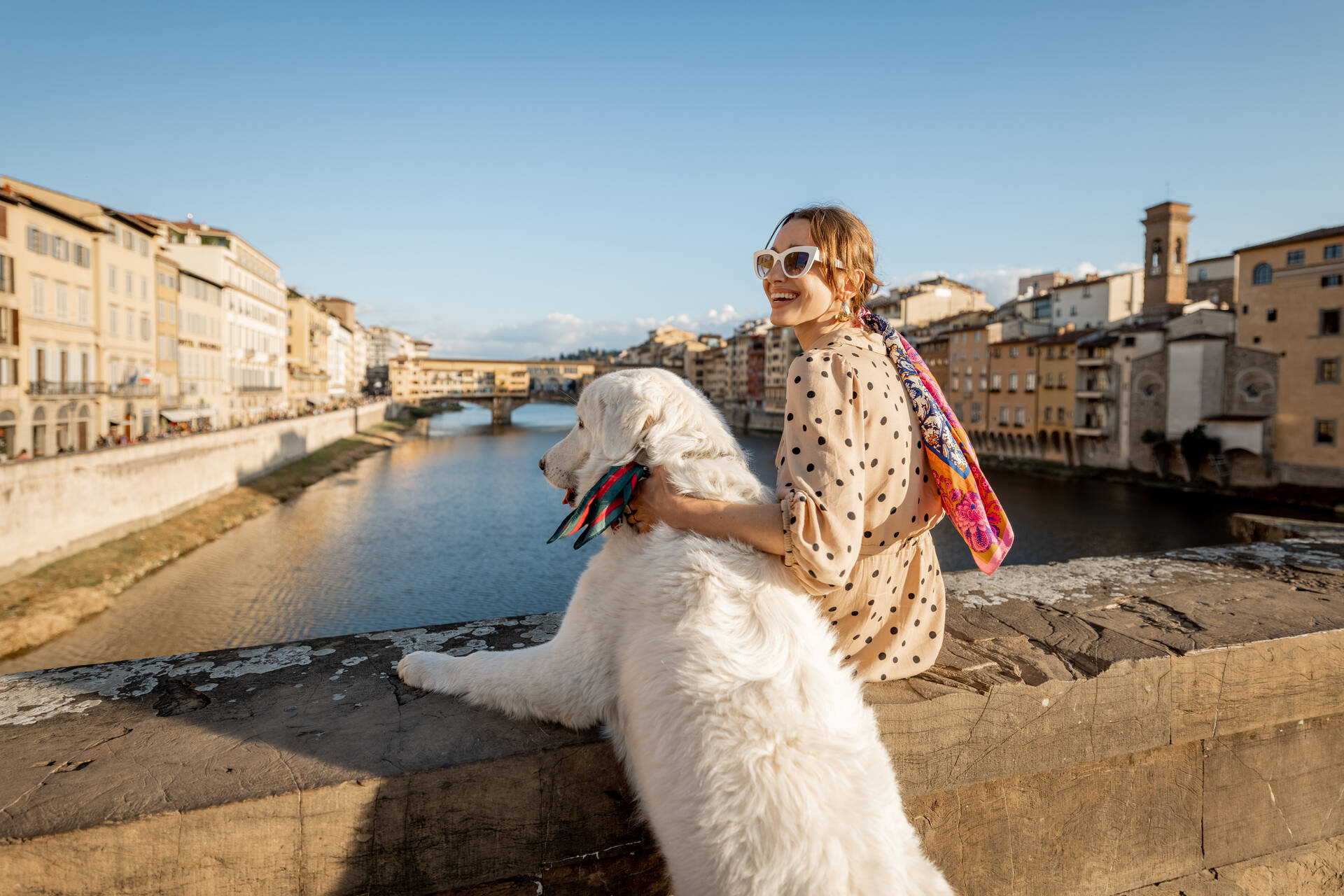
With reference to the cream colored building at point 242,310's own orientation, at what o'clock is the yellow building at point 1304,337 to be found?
The yellow building is roughly at 12 o'clock from the cream colored building.

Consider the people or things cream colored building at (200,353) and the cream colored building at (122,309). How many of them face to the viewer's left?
0

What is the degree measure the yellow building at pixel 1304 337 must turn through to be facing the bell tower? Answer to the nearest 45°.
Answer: approximately 90° to its right

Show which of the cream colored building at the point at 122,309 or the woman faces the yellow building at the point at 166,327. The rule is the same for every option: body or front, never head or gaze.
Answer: the woman

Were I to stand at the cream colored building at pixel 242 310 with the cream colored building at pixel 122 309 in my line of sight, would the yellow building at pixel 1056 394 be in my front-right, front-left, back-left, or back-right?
front-left

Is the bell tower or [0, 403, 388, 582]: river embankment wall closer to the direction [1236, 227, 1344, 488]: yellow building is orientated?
the river embankment wall

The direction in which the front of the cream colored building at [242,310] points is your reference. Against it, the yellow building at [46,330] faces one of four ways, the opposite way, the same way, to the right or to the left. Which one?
the same way

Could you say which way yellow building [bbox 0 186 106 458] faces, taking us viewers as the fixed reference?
facing the viewer and to the right of the viewer

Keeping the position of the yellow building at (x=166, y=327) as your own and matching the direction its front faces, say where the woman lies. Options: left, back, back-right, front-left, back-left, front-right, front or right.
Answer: front-right

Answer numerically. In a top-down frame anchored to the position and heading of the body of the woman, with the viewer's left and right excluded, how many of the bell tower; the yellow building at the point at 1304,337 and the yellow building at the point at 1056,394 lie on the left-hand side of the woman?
0

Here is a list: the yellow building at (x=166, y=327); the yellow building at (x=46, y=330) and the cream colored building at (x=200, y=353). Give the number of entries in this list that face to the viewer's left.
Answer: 0

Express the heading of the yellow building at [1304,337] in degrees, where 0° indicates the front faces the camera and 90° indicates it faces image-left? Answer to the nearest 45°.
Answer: approximately 45°

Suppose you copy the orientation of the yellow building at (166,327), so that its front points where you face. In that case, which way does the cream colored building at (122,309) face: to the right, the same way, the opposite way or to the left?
the same way

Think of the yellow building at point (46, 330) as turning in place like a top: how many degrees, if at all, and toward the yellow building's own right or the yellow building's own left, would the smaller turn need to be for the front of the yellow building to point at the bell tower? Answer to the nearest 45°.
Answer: approximately 45° to the yellow building's own left

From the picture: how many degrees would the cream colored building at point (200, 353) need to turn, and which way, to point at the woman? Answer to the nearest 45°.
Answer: approximately 45° to its right

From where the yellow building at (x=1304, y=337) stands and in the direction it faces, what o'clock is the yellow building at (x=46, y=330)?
the yellow building at (x=46, y=330) is roughly at 12 o'clock from the yellow building at (x=1304, y=337).

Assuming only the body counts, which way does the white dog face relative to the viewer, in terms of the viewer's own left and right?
facing away from the viewer and to the left of the viewer

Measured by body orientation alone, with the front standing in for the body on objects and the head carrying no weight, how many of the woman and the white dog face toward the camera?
0
